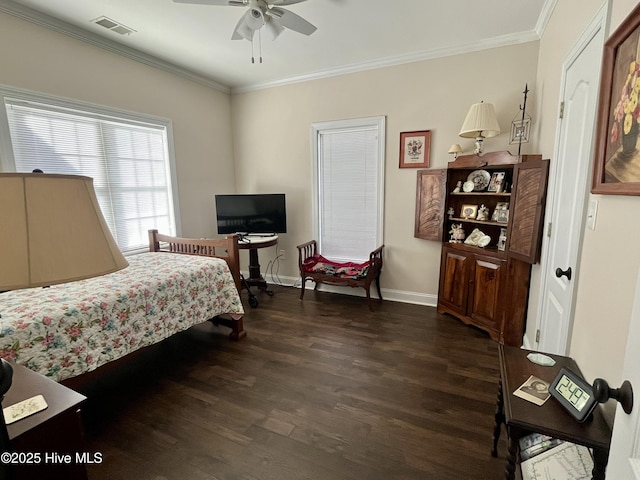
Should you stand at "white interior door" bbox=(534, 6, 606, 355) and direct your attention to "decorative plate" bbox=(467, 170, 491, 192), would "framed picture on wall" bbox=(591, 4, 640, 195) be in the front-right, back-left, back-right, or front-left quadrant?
back-left

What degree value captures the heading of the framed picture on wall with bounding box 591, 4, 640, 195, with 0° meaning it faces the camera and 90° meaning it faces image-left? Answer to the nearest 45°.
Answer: approximately 45°

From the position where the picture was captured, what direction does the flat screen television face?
facing the viewer

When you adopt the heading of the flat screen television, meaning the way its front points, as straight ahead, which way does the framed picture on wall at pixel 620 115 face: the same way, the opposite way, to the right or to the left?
to the right

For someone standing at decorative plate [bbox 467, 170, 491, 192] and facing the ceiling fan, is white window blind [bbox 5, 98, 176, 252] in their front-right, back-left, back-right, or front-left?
front-right

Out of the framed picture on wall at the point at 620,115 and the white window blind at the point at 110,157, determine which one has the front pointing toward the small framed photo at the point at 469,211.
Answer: the white window blind

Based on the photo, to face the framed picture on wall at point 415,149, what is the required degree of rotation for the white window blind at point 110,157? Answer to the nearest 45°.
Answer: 0° — it already faces it

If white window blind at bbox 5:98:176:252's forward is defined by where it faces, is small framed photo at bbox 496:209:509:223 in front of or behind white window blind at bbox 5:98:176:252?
in front

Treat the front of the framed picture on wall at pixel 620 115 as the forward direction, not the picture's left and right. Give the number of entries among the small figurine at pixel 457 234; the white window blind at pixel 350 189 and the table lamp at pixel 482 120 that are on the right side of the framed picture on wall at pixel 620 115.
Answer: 3

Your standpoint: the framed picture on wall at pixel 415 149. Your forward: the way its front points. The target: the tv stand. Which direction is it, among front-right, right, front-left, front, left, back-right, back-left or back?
right

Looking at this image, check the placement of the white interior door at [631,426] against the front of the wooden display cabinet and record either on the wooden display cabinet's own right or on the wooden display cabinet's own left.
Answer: on the wooden display cabinet's own left

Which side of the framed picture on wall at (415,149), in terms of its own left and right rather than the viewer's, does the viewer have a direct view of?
front

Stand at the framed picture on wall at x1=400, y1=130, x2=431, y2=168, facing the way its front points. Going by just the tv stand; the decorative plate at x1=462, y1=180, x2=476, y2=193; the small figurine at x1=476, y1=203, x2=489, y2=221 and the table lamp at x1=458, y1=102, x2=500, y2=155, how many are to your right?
1

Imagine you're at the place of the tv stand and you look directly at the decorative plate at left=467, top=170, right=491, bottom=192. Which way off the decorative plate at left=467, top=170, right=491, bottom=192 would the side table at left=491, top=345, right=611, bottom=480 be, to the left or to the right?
right

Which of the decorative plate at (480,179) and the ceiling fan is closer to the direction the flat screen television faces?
the ceiling fan

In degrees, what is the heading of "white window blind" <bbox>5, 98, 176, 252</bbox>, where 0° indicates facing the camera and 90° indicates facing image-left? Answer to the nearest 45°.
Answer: approximately 315°

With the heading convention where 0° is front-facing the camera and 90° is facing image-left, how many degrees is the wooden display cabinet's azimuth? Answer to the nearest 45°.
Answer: approximately 45°

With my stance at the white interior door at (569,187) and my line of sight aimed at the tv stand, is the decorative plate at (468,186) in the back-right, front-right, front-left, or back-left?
front-right

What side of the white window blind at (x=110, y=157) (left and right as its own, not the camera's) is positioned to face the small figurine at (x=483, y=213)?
front

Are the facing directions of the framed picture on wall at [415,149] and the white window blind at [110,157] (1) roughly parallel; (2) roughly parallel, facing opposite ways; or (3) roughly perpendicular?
roughly perpendicular

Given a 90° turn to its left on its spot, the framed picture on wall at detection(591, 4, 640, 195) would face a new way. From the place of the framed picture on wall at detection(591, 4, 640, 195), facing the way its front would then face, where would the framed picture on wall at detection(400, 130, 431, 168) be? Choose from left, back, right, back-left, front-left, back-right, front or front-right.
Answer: back

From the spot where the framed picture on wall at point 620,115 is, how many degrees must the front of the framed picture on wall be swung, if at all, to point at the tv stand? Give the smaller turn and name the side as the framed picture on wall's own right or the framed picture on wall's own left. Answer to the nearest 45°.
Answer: approximately 45° to the framed picture on wall's own right

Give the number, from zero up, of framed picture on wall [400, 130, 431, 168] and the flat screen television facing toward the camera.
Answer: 2
